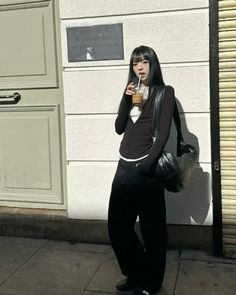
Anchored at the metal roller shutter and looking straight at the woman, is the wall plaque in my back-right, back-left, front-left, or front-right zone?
front-right

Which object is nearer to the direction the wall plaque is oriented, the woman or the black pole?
the woman

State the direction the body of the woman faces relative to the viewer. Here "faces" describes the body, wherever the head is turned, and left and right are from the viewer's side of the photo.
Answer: facing the viewer and to the left of the viewer

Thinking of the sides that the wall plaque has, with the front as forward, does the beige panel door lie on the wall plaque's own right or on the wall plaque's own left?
on the wall plaque's own right

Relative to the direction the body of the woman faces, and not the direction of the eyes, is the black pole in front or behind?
behind

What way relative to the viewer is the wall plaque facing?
toward the camera

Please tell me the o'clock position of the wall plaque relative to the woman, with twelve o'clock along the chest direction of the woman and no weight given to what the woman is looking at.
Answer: The wall plaque is roughly at 4 o'clock from the woman.

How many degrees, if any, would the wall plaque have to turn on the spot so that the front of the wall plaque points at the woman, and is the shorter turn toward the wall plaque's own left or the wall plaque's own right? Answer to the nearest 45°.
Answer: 0° — it already faces them

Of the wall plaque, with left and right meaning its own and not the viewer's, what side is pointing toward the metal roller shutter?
left

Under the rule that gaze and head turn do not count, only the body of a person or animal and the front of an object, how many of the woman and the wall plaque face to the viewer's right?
0

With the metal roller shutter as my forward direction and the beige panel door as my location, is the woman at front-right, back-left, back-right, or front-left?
front-right
